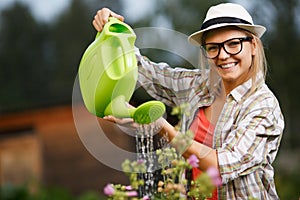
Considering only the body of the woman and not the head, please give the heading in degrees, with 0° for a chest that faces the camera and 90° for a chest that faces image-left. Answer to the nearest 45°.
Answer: approximately 45°

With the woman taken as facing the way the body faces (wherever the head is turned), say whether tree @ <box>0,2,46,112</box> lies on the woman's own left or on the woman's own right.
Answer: on the woman's own right
